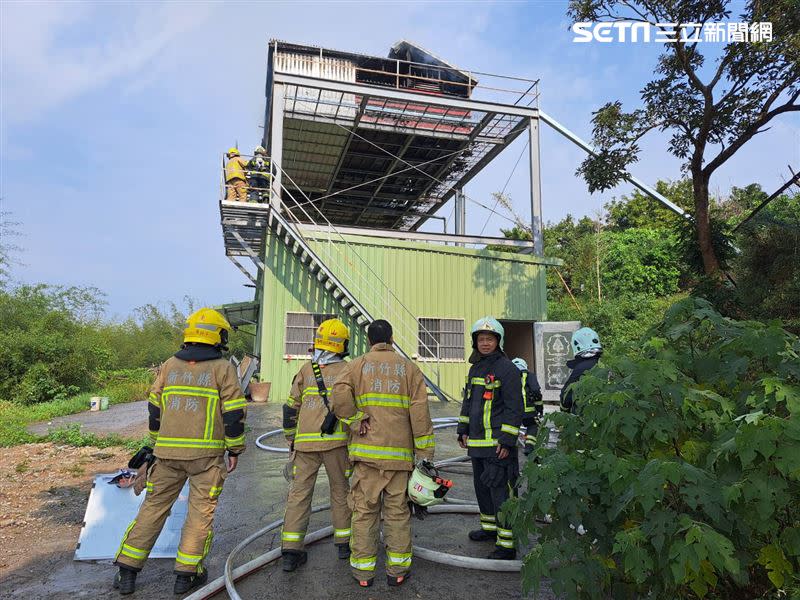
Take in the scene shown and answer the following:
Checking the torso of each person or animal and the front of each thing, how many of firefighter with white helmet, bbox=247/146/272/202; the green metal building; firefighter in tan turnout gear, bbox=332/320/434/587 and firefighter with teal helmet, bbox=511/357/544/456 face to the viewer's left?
1

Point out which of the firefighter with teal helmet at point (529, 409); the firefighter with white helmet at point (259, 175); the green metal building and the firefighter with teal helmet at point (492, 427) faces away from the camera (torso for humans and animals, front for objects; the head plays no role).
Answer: the firefighter with white helmet

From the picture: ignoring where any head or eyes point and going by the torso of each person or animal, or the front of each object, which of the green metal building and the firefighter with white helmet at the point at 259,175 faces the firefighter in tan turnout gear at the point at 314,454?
the green metal building

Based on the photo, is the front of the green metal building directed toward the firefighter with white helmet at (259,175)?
no

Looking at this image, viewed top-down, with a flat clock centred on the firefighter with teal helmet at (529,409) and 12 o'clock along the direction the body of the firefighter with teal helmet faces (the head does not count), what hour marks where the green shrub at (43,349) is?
The green shrub is roughly at 1 o'clock from the firefighter with teal helmet.

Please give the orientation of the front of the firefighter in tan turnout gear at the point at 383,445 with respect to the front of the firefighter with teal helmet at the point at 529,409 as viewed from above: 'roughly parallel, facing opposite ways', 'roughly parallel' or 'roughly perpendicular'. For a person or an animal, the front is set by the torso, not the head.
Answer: roughly perpendicular

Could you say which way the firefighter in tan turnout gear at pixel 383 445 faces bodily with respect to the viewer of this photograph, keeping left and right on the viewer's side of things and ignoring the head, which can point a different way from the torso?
facing away from the viewer

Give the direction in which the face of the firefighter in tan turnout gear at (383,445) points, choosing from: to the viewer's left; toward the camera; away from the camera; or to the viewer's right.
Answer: away from the camera

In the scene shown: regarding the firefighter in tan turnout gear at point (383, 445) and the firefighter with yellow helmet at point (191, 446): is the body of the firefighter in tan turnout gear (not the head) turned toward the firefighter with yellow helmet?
no

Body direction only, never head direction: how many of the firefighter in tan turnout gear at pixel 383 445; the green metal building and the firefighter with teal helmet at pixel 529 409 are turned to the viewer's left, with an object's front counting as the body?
1

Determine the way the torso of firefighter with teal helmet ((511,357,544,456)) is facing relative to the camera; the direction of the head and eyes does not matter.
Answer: to the viewer's left

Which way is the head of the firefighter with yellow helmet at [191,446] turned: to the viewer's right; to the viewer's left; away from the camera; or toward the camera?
away from the camera

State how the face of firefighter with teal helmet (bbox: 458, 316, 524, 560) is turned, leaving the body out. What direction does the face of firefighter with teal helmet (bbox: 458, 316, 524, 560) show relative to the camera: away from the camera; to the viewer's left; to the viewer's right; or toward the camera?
toward the camera

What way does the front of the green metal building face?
toward the camera

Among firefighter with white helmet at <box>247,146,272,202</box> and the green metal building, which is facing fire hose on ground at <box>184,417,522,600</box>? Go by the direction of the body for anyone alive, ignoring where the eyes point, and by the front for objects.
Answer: the green metal building

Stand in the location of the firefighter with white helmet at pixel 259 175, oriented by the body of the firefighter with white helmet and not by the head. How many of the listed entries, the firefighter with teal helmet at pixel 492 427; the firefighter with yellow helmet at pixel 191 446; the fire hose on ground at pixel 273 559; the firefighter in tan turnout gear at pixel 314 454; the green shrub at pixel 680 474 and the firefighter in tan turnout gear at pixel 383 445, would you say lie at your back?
6
